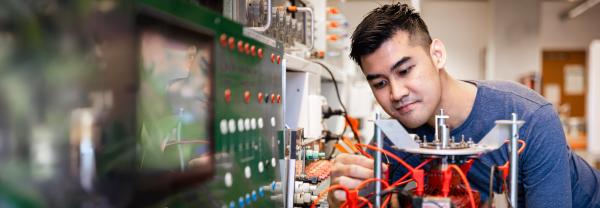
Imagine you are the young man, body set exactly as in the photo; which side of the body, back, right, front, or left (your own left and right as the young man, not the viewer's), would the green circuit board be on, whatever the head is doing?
front

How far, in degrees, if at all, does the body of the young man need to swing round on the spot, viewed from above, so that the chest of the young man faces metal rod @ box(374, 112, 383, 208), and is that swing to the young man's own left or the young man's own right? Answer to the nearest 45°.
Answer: approximately 45° to the young man's own left

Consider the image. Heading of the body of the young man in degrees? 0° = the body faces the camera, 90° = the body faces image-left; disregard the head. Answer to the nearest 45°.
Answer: approximately 45°

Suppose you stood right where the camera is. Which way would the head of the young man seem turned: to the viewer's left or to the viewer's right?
to the viewer's left
